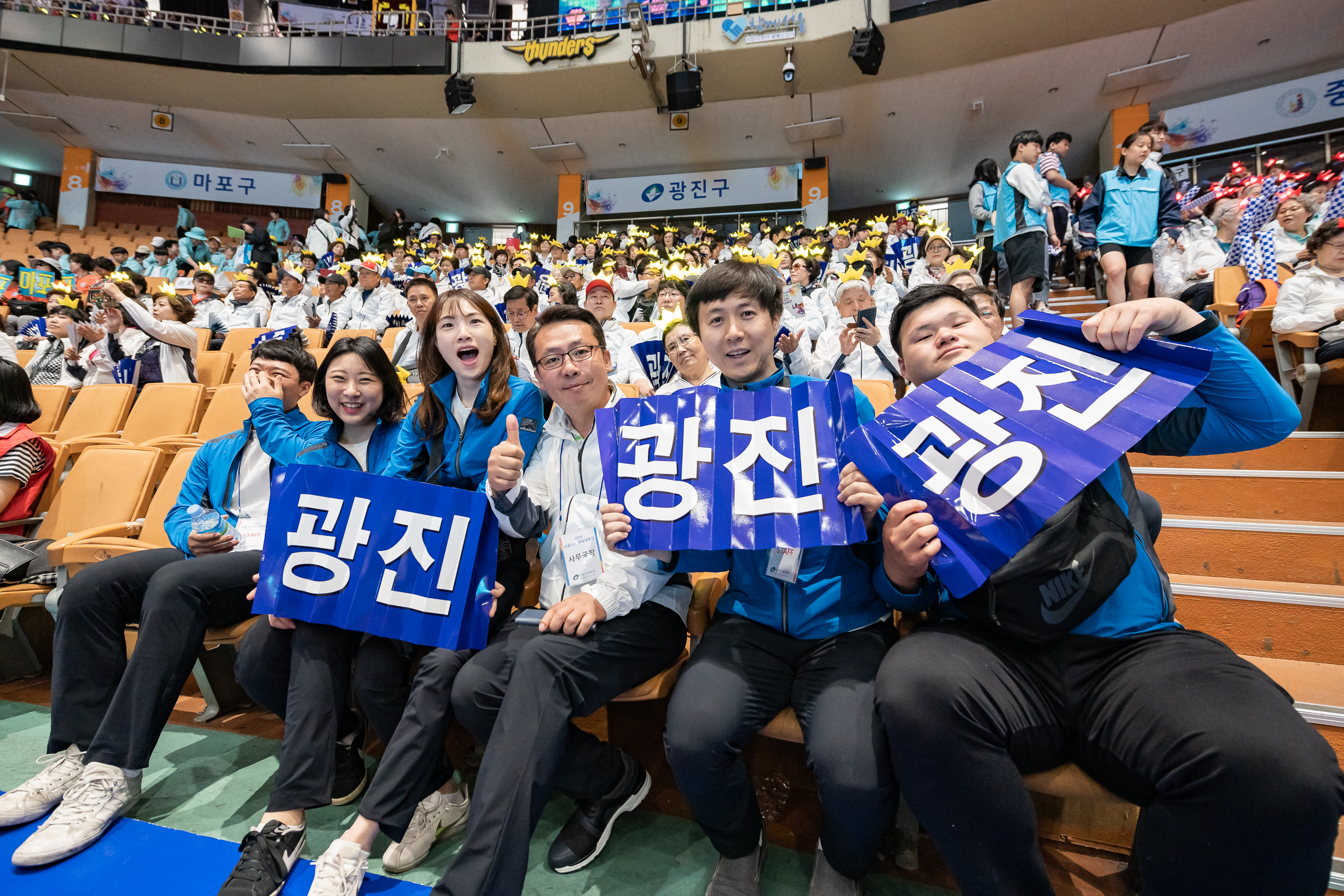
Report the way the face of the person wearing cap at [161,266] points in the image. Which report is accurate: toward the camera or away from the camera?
toward the camera

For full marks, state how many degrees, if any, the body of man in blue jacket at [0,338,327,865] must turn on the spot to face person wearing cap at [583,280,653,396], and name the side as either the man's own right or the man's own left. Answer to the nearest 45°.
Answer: approximately 180°

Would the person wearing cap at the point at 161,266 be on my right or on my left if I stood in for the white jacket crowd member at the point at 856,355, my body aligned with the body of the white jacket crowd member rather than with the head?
on my right

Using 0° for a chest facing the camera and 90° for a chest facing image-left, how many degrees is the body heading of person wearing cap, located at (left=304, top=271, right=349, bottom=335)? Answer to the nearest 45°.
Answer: approximately 45°

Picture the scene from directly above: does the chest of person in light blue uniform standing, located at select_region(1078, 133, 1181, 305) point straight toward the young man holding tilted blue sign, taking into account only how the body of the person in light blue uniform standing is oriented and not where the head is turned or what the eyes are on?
yes

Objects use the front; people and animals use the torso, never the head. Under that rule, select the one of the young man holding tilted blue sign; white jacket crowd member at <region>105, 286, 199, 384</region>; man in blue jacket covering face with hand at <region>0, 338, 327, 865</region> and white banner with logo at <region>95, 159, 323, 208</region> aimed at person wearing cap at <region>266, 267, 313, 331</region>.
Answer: the white banner with logo

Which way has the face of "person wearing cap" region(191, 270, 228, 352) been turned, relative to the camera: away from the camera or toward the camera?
toward the camera

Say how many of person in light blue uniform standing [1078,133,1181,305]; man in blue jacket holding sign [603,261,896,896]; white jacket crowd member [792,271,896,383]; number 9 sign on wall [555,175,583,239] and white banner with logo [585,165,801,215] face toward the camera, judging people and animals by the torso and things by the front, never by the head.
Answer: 5

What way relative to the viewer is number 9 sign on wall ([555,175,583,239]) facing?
toward the camera

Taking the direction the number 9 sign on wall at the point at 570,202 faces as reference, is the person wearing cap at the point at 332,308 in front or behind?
in front

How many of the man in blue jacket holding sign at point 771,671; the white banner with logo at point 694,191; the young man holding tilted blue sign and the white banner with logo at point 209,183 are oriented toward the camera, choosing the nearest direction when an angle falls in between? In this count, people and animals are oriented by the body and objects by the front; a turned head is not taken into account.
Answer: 4

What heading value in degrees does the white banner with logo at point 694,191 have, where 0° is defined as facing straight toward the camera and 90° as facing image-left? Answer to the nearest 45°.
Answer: approximately 0°

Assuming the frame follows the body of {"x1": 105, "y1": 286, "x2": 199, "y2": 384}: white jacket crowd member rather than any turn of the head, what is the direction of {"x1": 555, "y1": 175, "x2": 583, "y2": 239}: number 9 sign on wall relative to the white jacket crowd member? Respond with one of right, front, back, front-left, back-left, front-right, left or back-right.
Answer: back

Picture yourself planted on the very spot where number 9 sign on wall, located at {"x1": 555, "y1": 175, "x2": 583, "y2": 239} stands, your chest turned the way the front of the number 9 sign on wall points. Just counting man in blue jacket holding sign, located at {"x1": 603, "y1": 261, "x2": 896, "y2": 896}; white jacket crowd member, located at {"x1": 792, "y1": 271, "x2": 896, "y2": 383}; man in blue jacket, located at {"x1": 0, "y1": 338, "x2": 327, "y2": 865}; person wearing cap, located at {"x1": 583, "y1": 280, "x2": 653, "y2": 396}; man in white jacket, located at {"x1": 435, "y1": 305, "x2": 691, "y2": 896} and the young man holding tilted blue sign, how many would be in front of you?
6

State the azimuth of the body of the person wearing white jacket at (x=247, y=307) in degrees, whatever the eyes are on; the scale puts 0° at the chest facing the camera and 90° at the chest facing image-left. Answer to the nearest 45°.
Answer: approximately 45°

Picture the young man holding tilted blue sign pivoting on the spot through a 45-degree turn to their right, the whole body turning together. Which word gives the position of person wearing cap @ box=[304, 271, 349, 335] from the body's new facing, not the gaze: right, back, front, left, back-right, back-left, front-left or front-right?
front-right

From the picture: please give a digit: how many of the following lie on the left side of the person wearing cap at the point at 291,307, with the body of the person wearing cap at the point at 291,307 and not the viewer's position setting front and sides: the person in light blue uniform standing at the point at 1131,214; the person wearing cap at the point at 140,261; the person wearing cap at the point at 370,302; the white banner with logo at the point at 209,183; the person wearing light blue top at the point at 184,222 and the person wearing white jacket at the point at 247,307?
2

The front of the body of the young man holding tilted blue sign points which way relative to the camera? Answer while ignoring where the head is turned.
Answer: toward the camera

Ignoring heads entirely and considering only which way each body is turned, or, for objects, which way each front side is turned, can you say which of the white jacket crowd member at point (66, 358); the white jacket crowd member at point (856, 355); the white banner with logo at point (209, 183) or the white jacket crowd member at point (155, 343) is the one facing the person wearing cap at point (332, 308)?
the white banner with logo
